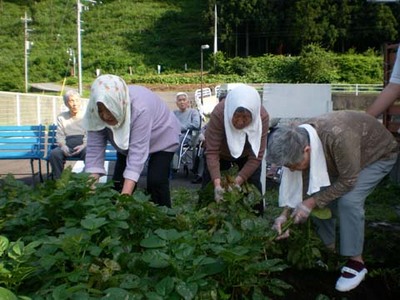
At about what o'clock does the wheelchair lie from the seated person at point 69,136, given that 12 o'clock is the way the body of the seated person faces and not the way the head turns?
The wheelchair is roughly at 8 o'clock from the seated person.

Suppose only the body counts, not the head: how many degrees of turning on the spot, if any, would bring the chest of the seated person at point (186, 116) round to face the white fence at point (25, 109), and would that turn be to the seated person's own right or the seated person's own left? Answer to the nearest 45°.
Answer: approximately 90° to the seated person's own right

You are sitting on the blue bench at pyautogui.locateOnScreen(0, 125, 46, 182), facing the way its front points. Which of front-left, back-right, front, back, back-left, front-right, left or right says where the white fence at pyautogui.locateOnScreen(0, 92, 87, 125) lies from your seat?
back

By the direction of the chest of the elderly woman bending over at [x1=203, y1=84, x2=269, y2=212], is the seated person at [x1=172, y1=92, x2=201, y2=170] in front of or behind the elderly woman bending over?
behind

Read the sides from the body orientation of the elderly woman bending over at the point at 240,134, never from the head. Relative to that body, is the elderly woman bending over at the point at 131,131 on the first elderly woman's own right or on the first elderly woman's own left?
on the first elderly woman's own right

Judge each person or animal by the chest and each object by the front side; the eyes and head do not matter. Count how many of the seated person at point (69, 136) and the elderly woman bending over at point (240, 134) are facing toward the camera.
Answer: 2

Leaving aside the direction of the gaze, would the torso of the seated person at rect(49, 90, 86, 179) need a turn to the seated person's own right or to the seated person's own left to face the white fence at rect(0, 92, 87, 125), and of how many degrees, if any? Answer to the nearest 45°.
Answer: approximately 180°

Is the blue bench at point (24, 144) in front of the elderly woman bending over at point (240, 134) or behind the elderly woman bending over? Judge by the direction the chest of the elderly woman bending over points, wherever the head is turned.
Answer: behind
